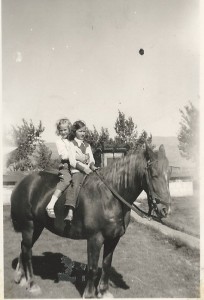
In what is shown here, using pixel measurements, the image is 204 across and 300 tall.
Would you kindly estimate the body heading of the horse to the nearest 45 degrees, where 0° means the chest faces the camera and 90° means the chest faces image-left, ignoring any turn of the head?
approximately 315°

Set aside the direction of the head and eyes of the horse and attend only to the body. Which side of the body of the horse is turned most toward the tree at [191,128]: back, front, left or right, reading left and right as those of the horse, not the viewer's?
left
